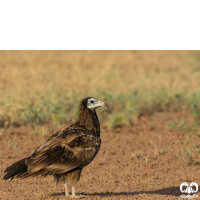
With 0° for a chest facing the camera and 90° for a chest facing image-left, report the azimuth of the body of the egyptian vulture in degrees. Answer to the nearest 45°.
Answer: approximately 270°
